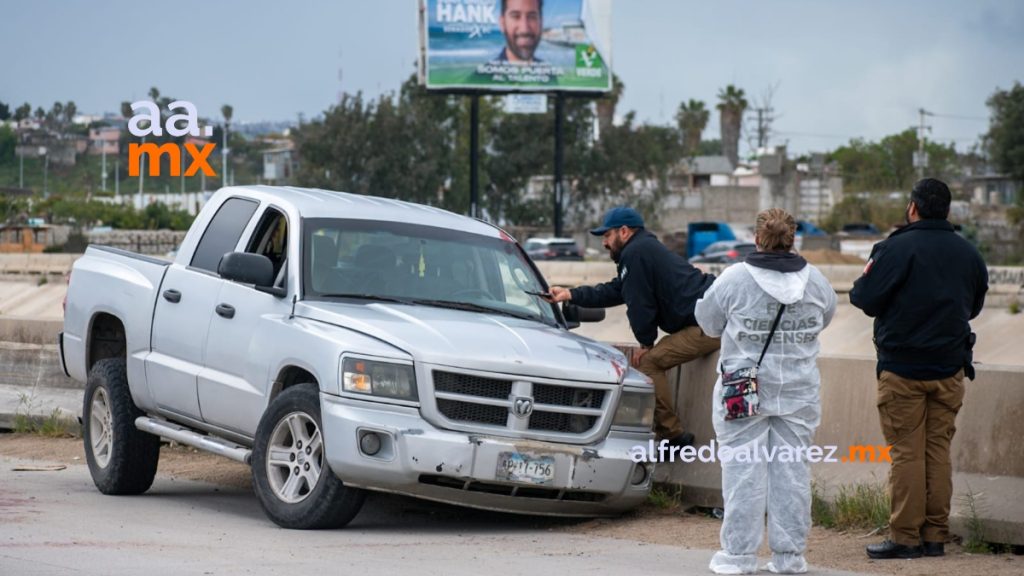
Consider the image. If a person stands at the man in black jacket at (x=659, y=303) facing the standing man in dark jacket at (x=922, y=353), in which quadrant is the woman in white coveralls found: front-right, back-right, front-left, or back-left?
front-right

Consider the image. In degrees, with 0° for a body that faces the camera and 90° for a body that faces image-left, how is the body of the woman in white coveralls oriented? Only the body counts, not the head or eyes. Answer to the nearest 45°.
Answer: approximately 180°

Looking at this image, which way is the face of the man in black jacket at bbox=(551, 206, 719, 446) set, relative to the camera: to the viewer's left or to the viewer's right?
to the viewer's left

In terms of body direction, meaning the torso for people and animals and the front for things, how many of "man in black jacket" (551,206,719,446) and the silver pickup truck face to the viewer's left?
1

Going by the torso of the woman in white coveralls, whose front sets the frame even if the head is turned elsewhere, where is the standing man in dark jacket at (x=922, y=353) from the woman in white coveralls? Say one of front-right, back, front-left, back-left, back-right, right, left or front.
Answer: front-right

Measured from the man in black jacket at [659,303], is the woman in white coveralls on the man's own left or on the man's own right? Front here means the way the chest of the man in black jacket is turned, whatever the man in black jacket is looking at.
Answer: on the man's own left

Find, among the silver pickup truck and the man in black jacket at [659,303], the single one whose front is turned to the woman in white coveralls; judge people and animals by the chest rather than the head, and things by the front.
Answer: the silver pickup truck

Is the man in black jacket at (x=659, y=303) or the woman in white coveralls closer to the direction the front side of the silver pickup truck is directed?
the woman in white coveralls

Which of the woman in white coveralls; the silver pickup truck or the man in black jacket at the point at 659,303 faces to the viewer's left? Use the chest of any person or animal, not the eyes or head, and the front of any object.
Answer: the man in black jacket

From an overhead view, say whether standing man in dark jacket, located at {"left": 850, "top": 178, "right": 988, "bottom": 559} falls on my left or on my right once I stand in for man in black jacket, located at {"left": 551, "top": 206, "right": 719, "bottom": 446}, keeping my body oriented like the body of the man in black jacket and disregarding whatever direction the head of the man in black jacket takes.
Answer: on my left

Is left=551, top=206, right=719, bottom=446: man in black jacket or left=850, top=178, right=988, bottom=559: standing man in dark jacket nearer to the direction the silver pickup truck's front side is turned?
the standing man in dark jacket

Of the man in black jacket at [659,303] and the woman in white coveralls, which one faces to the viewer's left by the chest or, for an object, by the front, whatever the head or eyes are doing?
the man in black jacket

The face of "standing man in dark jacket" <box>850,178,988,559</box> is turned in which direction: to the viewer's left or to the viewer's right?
to the viewer's left

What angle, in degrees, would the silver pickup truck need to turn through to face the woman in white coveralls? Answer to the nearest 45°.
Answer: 0° — it already faces them

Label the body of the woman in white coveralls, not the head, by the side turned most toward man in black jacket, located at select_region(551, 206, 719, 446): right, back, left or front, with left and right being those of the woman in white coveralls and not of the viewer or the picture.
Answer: front

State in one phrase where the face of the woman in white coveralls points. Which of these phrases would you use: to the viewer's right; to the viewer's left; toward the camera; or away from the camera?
away from the camera

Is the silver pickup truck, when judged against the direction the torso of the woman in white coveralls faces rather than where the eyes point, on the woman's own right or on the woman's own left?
on the woman's own left

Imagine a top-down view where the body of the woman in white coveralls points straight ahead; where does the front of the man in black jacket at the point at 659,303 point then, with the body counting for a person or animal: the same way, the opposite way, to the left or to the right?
to the left

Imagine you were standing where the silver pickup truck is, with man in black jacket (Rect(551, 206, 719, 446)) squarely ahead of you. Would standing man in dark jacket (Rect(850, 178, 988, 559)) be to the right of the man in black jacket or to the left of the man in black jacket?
right

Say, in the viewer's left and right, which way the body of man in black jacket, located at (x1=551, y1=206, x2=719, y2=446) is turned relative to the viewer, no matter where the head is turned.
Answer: facing to the left of the viewer
